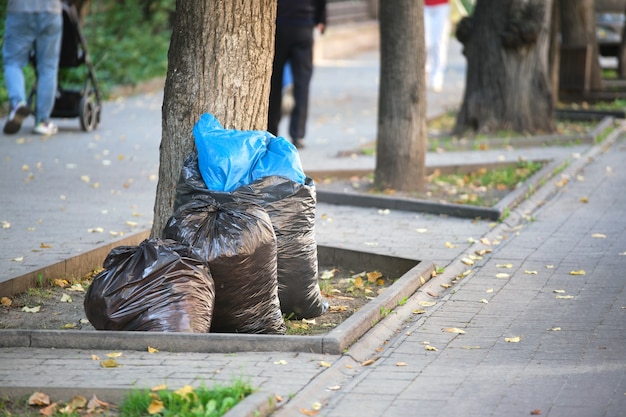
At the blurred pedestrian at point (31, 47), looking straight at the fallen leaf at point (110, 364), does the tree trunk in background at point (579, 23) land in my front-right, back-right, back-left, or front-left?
back-left

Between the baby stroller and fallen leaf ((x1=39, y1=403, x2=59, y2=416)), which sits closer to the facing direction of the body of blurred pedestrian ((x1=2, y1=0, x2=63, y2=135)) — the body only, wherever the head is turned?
the baby stroller

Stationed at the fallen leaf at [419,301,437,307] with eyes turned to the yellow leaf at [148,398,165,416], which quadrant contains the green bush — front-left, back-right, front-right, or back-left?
back-right

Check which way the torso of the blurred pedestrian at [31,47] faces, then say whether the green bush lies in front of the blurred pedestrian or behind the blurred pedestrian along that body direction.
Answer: in front
